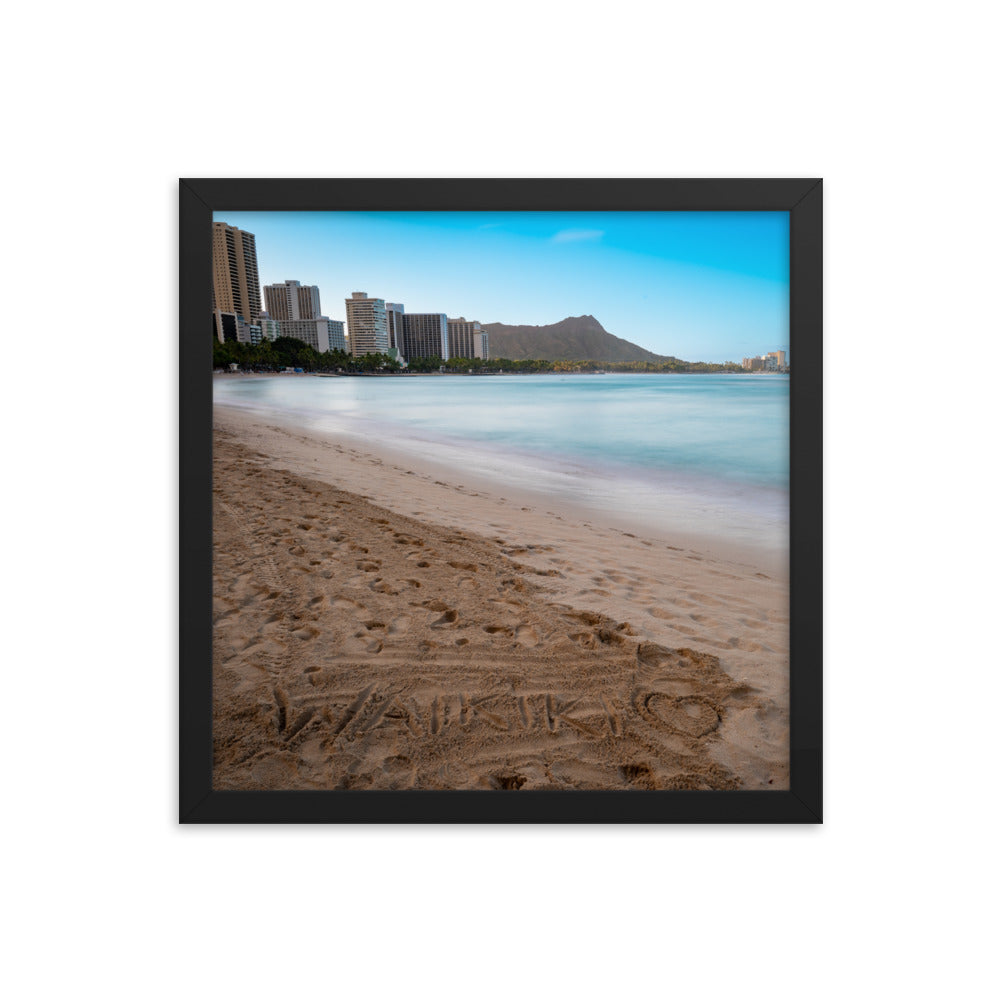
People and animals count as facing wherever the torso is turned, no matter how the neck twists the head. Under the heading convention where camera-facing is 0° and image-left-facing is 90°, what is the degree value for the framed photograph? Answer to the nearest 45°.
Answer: approximately 0°
